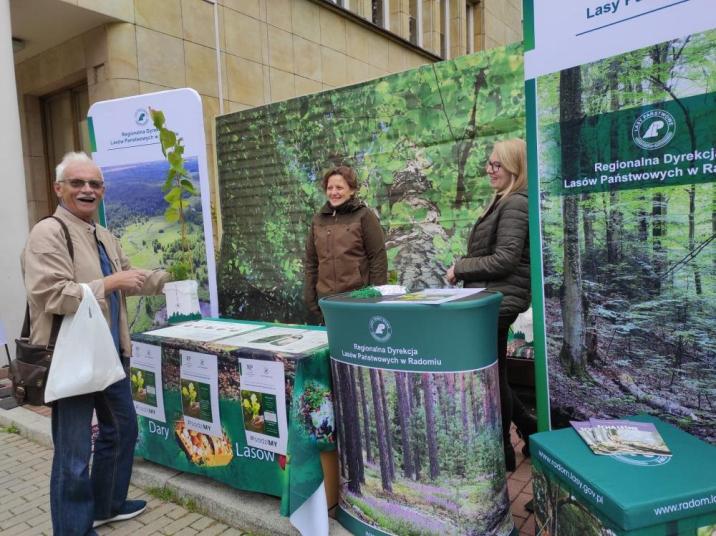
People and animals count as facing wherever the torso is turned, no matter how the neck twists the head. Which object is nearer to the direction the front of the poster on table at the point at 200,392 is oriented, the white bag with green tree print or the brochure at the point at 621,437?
the brochure

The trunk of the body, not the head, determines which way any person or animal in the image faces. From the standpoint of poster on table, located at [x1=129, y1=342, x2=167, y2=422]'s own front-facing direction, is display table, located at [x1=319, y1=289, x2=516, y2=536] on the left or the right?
on its left

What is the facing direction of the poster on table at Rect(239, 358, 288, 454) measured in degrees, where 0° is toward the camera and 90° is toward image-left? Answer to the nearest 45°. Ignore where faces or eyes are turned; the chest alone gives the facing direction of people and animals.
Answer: approximately 45°

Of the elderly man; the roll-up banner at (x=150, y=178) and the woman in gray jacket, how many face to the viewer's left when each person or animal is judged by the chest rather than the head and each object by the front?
1

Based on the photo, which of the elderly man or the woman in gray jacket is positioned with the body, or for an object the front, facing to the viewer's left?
the woman in gray jacket

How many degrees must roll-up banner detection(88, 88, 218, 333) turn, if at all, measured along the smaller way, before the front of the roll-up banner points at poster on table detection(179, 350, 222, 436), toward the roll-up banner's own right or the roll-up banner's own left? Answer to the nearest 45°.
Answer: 0° — it already faces it

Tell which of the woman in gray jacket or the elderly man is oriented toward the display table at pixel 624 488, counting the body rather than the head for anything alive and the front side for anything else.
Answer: the elderly man

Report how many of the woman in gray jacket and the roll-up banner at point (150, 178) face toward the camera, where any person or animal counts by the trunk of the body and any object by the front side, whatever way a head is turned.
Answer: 1

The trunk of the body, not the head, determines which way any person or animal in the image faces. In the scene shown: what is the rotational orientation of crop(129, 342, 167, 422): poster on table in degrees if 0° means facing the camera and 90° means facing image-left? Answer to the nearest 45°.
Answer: approximately 45°

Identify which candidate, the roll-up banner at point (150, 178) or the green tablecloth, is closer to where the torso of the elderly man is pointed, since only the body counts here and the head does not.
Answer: the green tablecloth

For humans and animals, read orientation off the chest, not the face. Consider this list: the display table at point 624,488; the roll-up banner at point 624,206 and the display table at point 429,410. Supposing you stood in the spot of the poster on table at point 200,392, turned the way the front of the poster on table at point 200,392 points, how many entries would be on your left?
3

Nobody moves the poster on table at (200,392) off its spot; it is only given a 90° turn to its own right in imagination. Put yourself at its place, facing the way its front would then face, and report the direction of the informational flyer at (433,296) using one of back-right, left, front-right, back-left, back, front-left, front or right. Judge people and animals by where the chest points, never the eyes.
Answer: back
